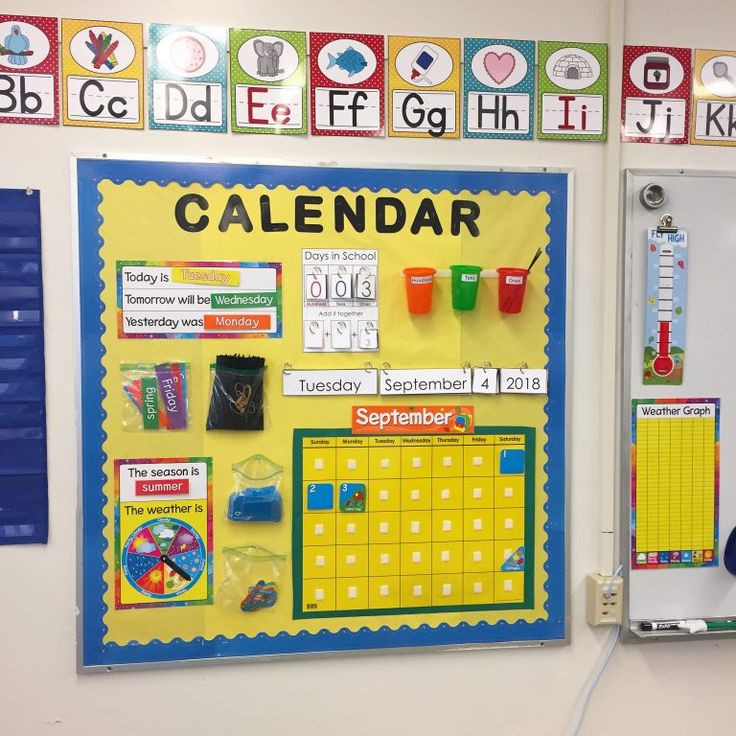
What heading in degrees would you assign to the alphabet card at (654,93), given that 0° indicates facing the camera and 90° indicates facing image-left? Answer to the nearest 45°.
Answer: approximately 0°

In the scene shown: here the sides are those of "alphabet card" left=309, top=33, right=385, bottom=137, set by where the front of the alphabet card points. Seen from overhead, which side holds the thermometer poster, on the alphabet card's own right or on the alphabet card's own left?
on the alphabet card's own left

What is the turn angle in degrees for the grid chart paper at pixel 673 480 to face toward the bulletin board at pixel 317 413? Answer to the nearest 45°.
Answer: approximately 45° to its right

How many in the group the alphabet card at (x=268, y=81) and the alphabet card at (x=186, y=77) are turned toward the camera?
2
